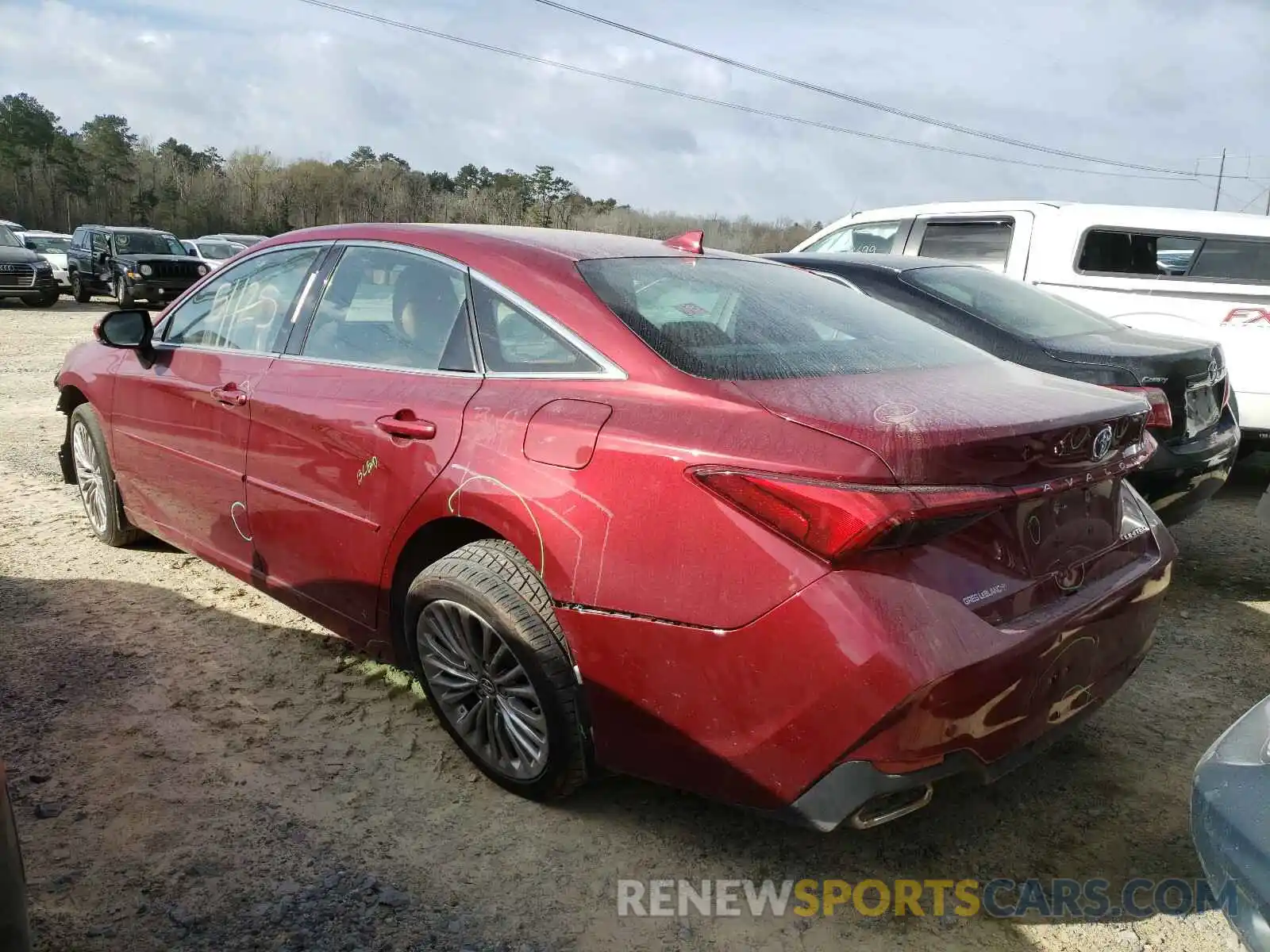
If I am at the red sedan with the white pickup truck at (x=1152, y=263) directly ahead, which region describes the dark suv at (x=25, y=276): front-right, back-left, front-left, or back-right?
front-left

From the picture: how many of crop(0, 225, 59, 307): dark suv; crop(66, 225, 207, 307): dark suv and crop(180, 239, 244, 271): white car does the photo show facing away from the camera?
0

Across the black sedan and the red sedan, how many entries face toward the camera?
0

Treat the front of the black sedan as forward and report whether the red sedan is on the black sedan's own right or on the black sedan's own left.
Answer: on the black sedan's own left

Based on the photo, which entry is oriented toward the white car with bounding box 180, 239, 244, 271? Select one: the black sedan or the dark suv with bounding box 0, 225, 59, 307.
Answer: the black sedan

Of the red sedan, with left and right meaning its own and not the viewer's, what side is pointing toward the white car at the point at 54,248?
front

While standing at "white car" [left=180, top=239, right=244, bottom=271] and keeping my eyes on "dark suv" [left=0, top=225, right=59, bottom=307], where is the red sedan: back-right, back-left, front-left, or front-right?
front-left

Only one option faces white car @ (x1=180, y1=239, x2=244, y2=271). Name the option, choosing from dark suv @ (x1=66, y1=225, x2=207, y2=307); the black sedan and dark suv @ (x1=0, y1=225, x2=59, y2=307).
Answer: the black sedan

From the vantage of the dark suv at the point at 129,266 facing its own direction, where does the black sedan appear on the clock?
The black sedan is roughly at 1 o'clock from the dark suv.

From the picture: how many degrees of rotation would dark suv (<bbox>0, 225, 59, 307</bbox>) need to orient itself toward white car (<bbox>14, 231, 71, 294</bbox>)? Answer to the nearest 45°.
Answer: approximately 135° to its left

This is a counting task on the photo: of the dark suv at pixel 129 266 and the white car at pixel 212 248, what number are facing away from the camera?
0

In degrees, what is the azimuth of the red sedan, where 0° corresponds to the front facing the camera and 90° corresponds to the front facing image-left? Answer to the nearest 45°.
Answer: approximately 135°

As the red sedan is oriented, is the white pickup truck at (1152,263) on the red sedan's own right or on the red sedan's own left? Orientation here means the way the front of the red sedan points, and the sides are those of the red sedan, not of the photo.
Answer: on the red sedan's own right

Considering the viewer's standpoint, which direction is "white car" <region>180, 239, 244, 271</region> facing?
facing the viewer and to the right of the viewer
